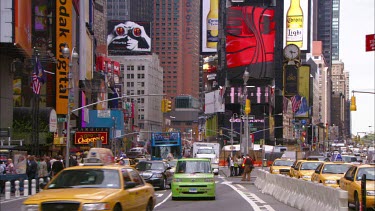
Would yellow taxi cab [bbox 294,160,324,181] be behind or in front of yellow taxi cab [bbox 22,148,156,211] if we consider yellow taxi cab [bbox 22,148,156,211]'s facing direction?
behind

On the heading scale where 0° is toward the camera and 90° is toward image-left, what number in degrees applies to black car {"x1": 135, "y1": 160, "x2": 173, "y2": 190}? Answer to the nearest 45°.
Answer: approximately 45°

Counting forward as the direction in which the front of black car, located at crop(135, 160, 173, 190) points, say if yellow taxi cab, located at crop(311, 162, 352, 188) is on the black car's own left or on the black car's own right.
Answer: on the black car's own left

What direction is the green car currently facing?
toward the camera

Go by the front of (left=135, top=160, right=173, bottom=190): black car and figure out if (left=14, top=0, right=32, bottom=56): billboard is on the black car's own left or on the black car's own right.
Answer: on the black car's own right

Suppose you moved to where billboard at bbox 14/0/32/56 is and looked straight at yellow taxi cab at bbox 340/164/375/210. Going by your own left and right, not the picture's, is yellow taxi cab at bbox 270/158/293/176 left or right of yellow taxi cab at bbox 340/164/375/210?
left

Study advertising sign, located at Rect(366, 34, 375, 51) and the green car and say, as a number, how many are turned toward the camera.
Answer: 2

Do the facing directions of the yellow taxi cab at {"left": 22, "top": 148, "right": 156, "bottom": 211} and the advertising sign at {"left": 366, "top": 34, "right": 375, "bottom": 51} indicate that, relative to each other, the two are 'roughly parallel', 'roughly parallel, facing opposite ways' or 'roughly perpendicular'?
roughly parallel

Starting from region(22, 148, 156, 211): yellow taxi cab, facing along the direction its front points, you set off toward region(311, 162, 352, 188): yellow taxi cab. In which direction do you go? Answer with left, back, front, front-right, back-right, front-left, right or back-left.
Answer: back

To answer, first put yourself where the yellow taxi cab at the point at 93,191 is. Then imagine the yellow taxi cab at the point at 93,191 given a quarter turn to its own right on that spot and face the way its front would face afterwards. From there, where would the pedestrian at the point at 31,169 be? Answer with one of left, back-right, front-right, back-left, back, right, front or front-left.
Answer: front-right

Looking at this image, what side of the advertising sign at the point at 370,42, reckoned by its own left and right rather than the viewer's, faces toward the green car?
right
